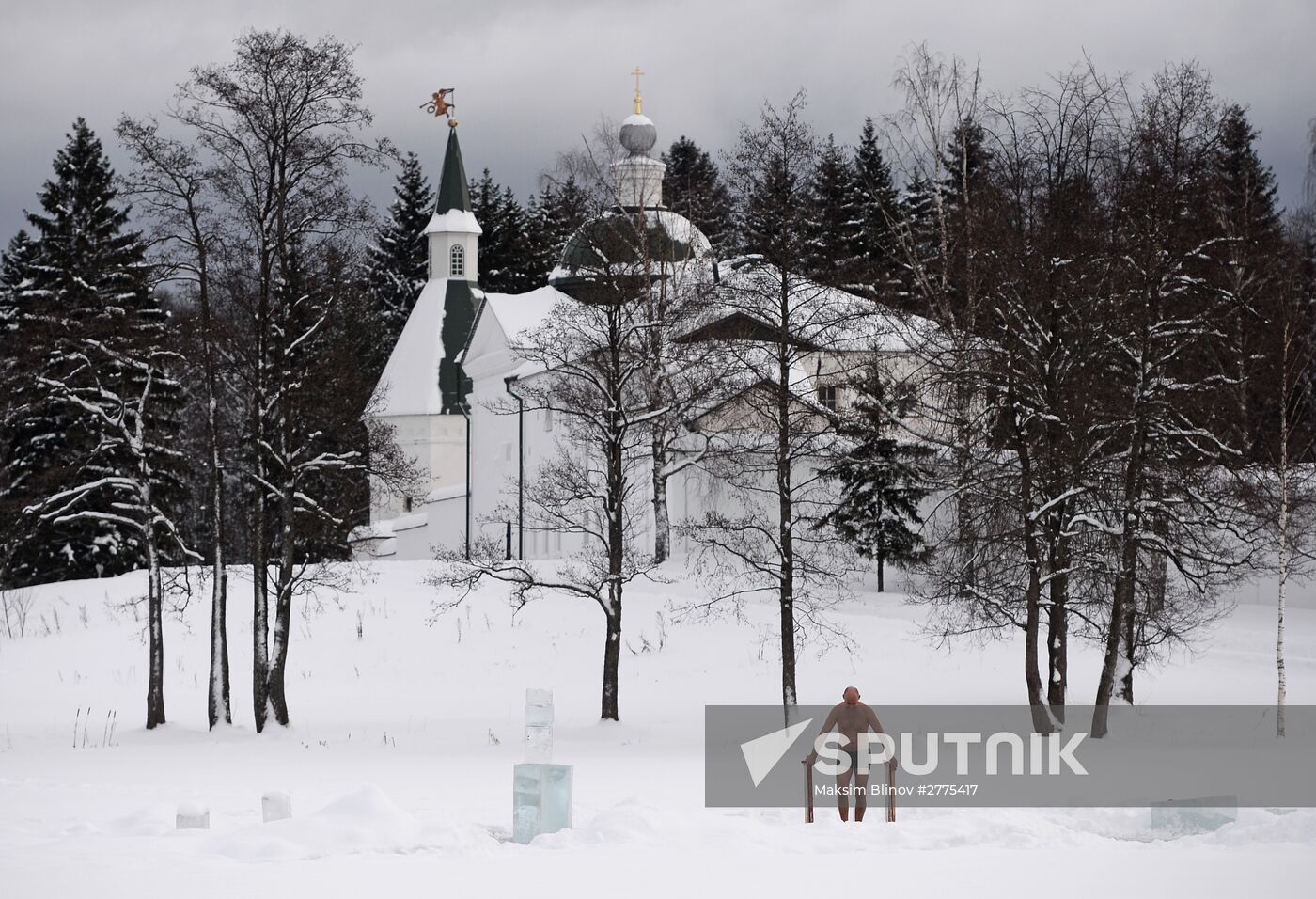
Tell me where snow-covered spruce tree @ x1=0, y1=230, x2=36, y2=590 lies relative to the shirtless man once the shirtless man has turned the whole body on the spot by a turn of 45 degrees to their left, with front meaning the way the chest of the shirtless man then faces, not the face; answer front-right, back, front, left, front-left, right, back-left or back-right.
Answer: back

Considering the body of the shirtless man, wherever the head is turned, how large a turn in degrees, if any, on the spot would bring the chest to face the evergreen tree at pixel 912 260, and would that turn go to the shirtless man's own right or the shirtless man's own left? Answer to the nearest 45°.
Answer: approximately 180°

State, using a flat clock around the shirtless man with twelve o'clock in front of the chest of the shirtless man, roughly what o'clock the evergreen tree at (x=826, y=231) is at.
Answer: The evergreen tree is roughly at 6 o'clock from the shirtless man.

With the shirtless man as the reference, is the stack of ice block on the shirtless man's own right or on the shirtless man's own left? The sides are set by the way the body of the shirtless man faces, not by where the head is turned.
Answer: on the shirtless man's own right

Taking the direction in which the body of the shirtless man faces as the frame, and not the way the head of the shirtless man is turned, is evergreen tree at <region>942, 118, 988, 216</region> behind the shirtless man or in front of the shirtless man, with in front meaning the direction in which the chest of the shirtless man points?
behind

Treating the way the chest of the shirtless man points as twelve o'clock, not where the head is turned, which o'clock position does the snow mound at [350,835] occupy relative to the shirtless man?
The snow mound is roughly at 2 o'clock from the shirtless man.

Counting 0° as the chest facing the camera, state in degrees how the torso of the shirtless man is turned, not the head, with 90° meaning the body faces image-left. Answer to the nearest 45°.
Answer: approximately 0°

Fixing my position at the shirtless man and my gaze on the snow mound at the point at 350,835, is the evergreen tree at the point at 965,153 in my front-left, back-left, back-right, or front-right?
back-right

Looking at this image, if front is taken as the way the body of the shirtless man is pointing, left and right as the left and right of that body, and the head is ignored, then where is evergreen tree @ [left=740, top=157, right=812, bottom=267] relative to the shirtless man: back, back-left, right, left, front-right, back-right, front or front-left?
back

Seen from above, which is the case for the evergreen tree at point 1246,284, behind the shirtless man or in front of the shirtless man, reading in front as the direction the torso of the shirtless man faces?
behind

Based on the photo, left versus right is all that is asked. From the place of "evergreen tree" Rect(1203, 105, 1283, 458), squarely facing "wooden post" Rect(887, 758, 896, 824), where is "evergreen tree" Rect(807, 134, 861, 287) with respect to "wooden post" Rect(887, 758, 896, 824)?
right
